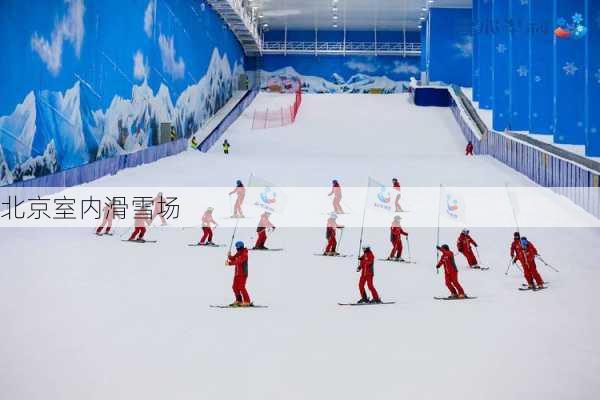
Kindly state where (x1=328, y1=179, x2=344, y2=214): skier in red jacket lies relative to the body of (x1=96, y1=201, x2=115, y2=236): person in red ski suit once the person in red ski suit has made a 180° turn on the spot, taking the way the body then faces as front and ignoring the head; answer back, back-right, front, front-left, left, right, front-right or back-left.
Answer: front-right

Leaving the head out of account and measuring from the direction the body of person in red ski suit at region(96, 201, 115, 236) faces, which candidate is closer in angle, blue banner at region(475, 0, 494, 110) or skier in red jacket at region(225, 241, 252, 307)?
the skier in red jacket

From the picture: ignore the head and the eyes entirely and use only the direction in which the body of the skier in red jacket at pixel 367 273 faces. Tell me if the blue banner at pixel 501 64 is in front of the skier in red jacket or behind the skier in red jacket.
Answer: behind

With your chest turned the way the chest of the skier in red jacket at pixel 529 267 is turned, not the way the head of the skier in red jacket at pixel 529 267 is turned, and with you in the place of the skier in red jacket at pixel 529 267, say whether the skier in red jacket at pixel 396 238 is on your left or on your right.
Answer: on your right

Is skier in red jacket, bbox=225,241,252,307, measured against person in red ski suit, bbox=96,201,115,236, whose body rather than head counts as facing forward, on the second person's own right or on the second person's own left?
on the second person's own left

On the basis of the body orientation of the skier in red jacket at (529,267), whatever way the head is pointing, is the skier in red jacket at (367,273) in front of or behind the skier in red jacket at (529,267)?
in front

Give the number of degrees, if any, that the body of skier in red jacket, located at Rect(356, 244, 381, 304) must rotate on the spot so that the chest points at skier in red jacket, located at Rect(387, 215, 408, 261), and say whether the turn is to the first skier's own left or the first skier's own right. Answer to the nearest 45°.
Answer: approximately 135° to the first skier's own right

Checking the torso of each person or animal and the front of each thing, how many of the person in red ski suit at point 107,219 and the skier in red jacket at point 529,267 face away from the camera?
0

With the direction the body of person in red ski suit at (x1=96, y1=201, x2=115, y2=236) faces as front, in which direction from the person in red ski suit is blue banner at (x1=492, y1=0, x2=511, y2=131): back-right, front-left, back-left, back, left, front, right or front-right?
back

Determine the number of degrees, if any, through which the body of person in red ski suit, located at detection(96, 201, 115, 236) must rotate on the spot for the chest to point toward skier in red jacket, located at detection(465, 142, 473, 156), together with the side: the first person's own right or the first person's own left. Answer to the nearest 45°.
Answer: approximately 180°

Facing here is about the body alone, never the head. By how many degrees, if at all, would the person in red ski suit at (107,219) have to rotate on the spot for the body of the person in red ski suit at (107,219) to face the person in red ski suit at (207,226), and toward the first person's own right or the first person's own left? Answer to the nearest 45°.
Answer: approximately 90° to the first person's own left

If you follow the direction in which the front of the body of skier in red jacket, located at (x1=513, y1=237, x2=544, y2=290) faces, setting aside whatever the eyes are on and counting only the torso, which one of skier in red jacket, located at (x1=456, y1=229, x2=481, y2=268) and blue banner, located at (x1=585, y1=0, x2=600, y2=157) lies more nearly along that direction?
the skier in red jacket

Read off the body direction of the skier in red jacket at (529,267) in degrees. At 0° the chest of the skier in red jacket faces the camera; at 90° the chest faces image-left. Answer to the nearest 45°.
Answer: approximately 45°
